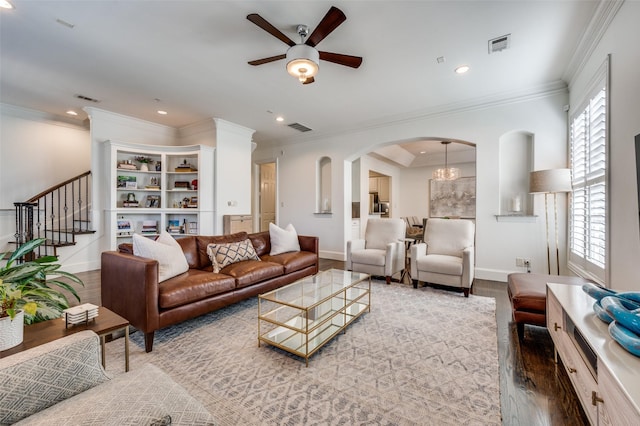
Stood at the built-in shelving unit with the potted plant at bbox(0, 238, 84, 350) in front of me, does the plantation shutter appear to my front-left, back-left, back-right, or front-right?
front-left

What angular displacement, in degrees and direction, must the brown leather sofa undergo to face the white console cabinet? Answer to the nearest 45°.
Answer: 0° — it already faces it

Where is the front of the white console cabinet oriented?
to the viewer's left

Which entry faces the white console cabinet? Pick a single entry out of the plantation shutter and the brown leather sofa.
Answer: the brown leather sofa

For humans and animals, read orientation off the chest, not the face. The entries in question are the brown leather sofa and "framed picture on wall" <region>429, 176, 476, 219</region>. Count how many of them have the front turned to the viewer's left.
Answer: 0

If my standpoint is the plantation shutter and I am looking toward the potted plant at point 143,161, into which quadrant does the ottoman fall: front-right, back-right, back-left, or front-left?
front-left

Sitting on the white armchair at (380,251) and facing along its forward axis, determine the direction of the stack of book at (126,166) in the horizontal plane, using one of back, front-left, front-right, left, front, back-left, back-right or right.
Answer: front-right

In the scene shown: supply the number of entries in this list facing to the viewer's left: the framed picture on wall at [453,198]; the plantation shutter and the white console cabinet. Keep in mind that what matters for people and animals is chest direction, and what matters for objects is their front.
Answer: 2

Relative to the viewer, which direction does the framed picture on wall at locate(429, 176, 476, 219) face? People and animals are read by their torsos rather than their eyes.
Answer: toward the camera

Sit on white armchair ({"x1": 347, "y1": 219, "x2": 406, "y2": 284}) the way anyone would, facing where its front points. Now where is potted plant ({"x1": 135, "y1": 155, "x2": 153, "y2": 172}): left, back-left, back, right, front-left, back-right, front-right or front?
front-right

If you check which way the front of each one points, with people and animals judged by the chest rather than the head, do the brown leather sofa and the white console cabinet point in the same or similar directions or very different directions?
very different directions

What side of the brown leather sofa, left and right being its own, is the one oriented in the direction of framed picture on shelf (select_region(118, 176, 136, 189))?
back

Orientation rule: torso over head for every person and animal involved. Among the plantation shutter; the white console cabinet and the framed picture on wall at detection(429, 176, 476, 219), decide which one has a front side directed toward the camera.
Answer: the framed picture on wall

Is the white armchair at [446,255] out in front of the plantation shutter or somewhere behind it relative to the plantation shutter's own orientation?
in front

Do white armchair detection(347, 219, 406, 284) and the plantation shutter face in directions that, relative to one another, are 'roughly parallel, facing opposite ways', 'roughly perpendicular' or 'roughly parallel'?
roughly perpendicular

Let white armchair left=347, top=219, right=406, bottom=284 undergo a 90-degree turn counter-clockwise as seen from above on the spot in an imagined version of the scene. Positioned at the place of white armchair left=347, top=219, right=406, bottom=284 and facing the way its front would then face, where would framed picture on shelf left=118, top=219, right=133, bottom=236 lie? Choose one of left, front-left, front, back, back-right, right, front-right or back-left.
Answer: back-right

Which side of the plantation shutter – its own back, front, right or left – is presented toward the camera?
left
